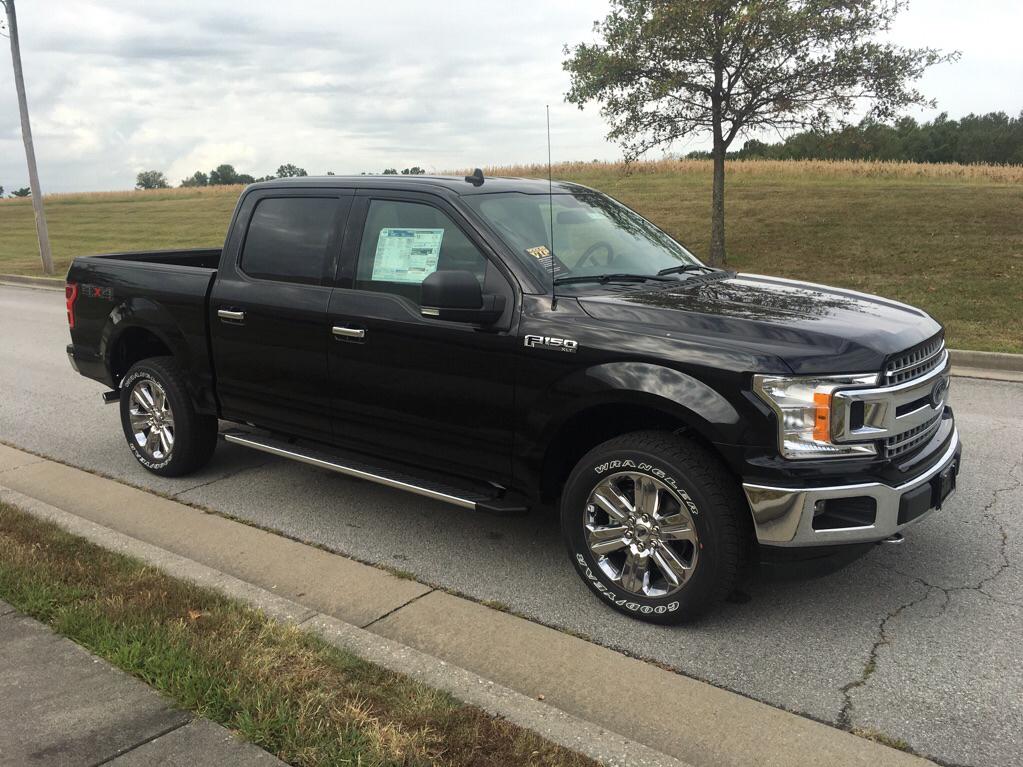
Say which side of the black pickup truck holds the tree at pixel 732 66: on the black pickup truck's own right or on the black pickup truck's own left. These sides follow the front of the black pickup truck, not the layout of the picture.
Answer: on the black pickup truck's own left

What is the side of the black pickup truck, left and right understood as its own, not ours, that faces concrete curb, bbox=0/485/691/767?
right

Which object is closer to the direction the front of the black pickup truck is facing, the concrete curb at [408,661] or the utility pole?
the concrete curb

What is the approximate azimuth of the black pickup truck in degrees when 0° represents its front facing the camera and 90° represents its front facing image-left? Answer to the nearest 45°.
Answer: approximately 315°

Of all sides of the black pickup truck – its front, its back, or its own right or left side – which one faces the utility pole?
back

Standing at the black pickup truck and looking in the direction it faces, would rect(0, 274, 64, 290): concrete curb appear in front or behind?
behind

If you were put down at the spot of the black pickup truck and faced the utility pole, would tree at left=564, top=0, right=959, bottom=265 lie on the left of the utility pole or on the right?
right
